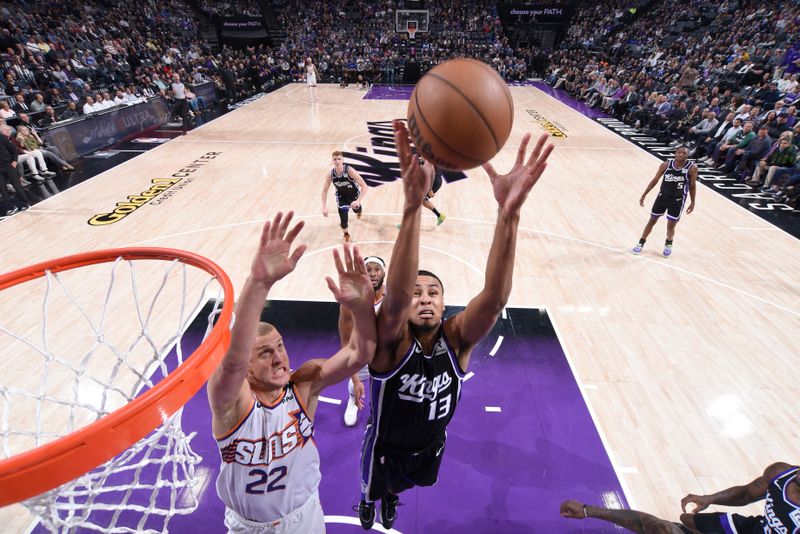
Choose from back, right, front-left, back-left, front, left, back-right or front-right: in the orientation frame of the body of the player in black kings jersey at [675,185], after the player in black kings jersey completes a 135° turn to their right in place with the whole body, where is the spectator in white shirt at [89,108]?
front-left

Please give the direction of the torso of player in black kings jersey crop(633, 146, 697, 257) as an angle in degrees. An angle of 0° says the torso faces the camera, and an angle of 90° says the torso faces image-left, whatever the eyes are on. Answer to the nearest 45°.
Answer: approximately 0°

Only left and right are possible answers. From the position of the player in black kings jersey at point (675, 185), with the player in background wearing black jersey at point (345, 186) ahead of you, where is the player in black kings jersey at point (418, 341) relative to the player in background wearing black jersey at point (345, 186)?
left

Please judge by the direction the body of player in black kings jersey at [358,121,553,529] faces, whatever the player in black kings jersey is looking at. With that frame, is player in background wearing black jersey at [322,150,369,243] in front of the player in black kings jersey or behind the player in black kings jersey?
behind

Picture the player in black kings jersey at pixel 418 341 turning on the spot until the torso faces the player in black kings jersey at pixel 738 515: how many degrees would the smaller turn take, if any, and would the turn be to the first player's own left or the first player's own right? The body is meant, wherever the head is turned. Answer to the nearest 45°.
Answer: approximately 45° to the first player's own left
